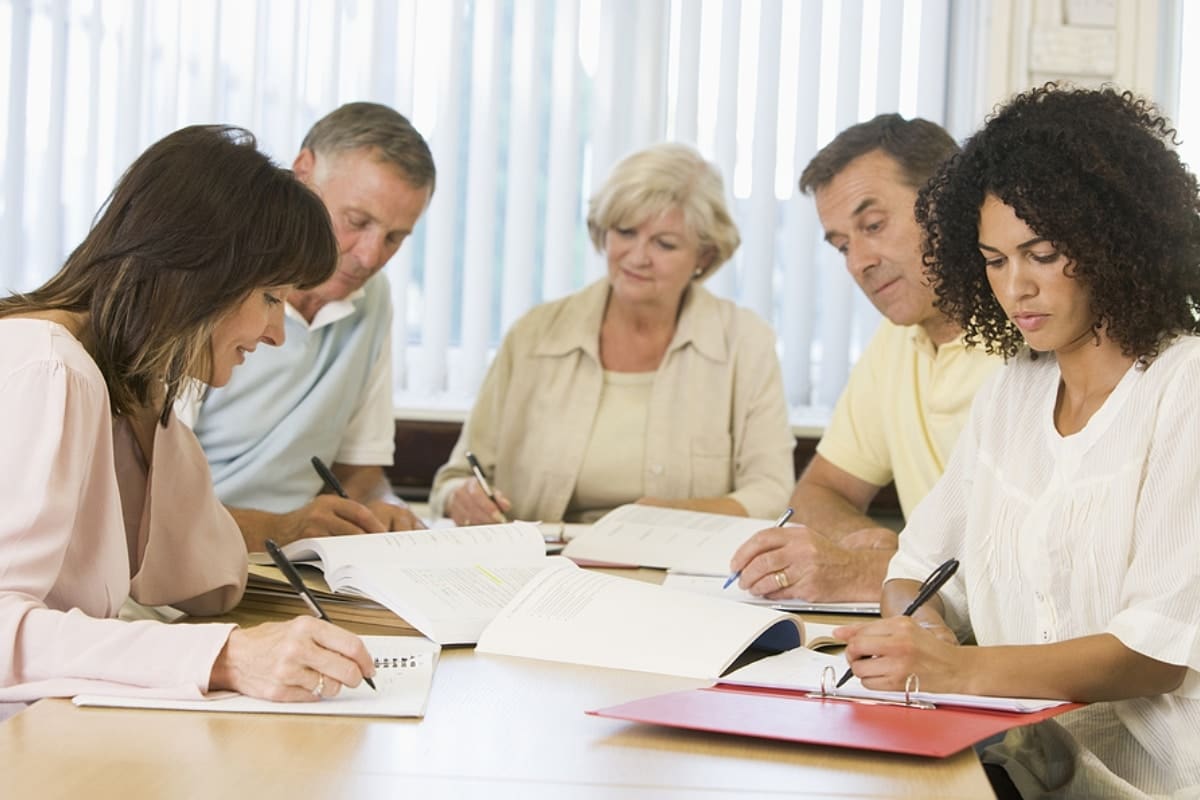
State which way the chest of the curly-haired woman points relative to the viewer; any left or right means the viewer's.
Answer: facing the viewer and to the left of the viewer

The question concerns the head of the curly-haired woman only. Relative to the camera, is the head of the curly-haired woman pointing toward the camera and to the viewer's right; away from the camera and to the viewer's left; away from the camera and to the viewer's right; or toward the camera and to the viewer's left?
toward the camera and to the viewer's left

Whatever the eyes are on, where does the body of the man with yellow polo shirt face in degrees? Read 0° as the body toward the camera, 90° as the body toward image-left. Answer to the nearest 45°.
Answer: approximately 45°

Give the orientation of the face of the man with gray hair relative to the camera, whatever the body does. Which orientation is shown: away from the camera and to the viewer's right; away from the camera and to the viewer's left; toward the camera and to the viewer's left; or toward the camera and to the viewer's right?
toward the camera and to the viewer's right

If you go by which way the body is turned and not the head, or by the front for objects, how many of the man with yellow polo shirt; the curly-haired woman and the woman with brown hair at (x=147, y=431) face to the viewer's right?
1

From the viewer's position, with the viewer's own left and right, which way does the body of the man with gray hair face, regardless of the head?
facing the viewer and to the right of the viewer

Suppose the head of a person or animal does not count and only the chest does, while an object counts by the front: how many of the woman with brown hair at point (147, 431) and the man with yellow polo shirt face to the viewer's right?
1

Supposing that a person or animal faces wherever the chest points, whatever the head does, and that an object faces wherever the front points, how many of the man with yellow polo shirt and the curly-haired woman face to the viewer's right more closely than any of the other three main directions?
0

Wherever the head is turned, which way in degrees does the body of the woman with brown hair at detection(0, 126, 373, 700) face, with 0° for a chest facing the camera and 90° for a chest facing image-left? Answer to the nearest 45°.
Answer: approximately 270°
